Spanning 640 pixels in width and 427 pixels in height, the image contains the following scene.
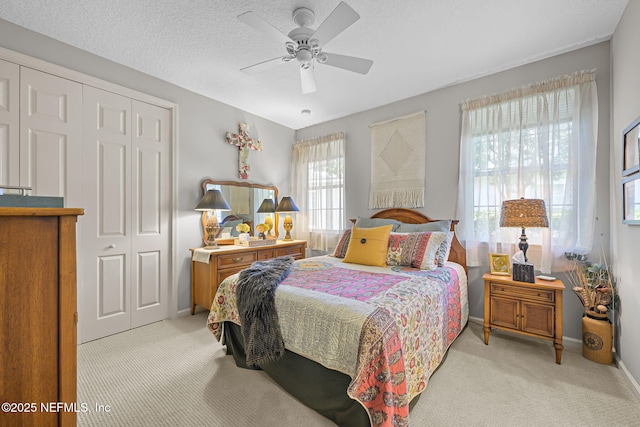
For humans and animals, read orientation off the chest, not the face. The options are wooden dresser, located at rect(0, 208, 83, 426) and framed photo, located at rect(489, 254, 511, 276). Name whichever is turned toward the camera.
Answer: the framed photo

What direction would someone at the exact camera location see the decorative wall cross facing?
facing the viewer and to the right of the viewer

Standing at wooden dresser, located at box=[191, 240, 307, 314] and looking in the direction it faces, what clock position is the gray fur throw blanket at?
The gray fur throw blanket is roughly at 1 o'clock from the wooden dresser.

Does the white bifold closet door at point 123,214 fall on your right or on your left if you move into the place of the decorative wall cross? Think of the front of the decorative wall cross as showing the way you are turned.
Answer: on your right

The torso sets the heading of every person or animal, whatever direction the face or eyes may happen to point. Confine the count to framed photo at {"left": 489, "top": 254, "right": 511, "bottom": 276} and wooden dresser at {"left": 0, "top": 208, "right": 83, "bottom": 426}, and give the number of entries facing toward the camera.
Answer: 1

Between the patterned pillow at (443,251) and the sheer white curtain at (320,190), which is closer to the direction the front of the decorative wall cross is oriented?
the patterned pillow

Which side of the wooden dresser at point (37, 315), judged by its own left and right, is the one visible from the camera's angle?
right

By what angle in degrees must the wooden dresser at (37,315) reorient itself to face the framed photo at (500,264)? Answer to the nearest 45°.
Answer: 0° — it already faces it

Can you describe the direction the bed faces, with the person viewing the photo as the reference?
facing the viewer and to the left of the viewer

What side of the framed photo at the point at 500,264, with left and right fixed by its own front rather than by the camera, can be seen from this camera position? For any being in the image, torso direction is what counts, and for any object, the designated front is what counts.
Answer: front

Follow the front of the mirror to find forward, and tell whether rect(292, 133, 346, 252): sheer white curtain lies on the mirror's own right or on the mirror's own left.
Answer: on the mirror's own left

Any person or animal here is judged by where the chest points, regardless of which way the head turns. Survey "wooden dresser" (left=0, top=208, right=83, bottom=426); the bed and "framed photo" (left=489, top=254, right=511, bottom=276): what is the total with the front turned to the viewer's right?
1

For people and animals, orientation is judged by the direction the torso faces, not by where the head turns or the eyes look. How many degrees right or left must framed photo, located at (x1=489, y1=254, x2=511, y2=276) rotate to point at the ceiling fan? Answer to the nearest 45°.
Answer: approximately 45° to its right

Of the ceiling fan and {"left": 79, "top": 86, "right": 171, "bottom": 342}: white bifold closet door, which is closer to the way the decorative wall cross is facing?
the ceiling fan

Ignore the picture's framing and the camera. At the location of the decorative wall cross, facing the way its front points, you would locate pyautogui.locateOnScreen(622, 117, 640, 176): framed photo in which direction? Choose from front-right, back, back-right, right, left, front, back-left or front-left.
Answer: front

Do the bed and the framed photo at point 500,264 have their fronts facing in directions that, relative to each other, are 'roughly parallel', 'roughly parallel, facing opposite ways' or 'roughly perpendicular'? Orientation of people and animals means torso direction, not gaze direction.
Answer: roughly parallel
